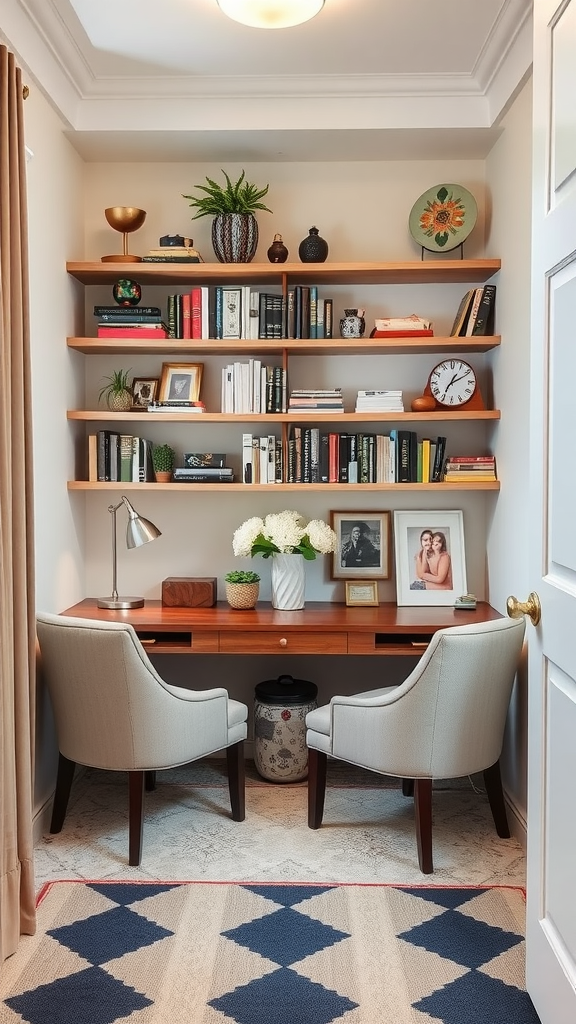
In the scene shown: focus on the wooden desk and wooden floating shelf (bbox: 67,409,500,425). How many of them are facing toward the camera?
2

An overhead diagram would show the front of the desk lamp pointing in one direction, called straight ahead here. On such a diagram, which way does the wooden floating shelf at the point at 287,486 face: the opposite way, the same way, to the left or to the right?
to the right

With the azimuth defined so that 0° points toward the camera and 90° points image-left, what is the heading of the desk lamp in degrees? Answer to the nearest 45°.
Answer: approximately 270°

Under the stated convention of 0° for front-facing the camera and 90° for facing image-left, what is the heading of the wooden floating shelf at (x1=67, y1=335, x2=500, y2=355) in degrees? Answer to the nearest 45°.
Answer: approximately 0°
